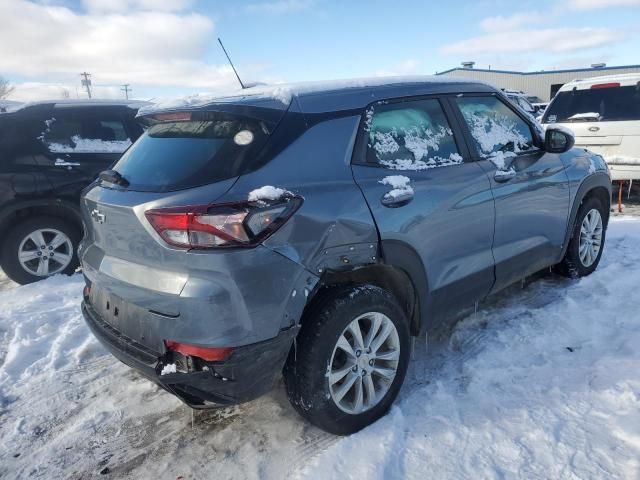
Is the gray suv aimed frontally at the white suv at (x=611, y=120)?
yes

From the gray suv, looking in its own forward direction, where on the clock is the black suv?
The black suv is roughly at 9 o'clock from the gray suv.

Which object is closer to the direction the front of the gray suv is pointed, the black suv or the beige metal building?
the beige metal building

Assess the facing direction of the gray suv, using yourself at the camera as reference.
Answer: facing away from the viewer and to the right of the viewer

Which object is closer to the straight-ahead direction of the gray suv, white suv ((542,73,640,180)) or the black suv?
the white suv
